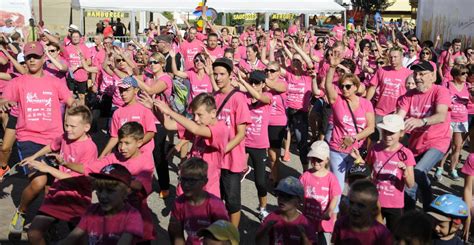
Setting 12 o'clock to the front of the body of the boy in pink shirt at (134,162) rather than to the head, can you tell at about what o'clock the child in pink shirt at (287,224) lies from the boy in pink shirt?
The child in pink shirt is roughly at 9 o'clock from the boy in pink shirt.

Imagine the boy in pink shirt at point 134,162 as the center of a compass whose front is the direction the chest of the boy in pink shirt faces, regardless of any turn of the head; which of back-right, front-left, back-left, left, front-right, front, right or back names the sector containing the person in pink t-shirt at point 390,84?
back

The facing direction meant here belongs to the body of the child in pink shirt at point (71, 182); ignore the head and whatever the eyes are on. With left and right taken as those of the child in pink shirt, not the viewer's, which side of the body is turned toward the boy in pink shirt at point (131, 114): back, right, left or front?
back

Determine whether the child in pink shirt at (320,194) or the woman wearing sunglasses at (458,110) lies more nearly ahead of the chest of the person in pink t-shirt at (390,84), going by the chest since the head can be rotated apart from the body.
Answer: the child in pink shirt

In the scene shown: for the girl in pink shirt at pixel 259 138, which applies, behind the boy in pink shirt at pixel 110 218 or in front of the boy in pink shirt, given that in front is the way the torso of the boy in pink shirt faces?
behind

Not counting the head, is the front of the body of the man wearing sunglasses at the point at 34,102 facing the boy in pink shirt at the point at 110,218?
yes
